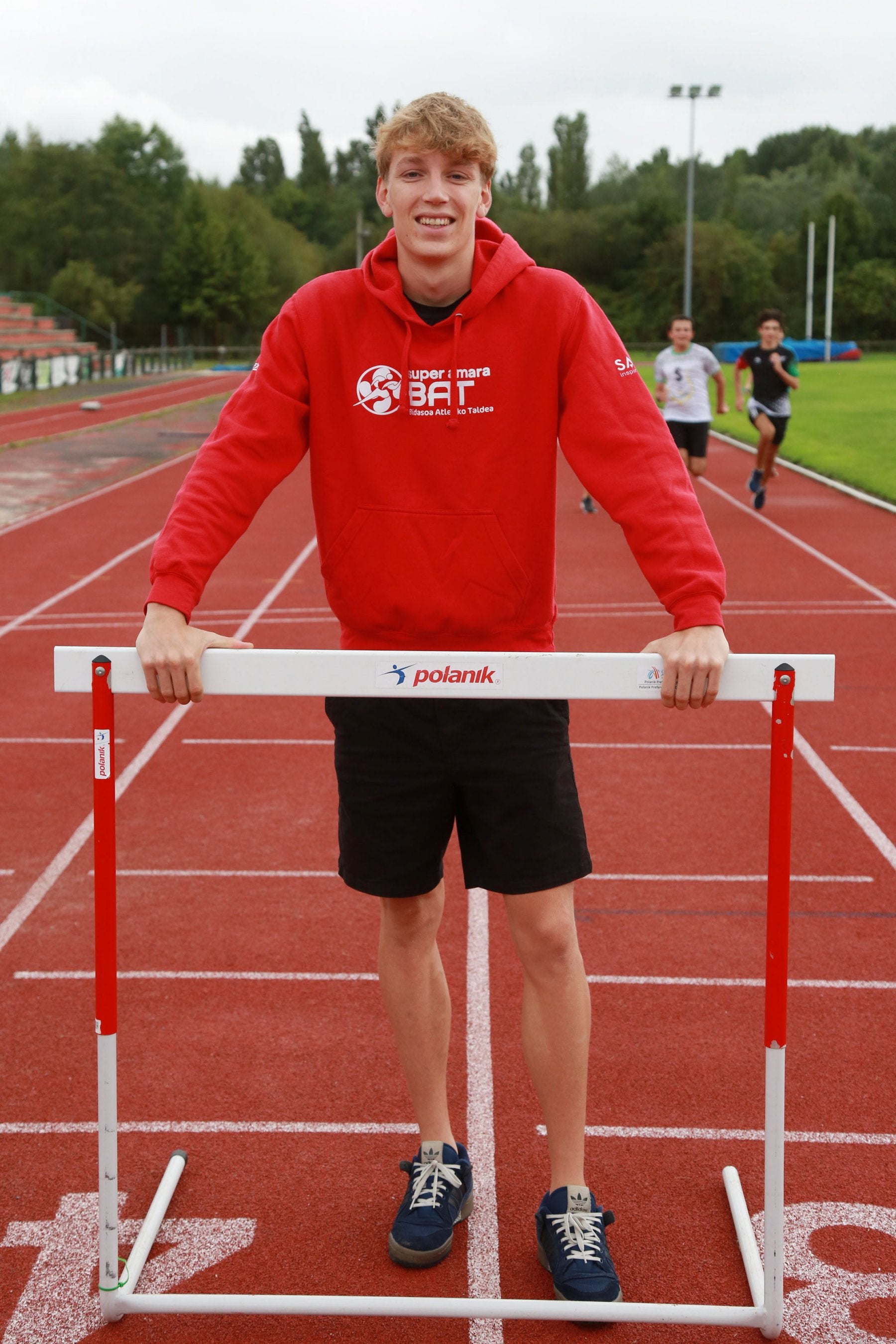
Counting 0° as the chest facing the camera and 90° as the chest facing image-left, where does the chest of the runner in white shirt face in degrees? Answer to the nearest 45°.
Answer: approximately 0°

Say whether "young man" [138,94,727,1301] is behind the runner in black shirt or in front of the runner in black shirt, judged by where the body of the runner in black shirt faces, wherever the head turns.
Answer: in front

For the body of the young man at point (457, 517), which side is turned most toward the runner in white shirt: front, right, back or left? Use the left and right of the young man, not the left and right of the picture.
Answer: back

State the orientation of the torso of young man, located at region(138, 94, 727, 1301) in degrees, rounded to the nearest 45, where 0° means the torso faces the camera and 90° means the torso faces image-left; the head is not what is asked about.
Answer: approximately 0°

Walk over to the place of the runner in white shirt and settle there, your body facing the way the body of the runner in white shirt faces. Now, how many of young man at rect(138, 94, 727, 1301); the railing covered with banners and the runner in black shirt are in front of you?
1

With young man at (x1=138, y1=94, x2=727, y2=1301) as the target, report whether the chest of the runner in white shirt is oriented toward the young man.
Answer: yes

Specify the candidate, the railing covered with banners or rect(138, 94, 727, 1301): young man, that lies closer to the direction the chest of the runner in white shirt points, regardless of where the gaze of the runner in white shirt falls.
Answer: the young man

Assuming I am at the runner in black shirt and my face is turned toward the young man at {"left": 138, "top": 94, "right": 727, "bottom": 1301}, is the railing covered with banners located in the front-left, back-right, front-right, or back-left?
back-right

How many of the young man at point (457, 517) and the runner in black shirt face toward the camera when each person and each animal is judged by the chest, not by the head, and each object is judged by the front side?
2
